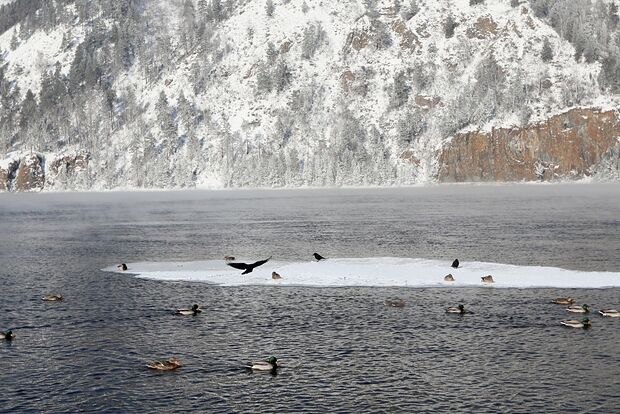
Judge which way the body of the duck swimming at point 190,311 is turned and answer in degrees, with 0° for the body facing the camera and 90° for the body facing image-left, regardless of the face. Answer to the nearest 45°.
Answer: approximately 270°

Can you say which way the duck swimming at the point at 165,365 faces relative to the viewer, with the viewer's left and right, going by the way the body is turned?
facing to the right of the viewer

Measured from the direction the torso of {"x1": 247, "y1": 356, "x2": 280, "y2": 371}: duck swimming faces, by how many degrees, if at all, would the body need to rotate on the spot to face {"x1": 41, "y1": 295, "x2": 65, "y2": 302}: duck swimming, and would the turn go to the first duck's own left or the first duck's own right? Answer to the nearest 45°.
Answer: approximately 135° to the first duck's own left

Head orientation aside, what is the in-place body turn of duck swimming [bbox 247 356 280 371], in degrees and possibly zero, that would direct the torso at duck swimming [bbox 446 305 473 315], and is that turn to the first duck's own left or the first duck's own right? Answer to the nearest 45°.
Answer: approximately 45° to the first duck's own left

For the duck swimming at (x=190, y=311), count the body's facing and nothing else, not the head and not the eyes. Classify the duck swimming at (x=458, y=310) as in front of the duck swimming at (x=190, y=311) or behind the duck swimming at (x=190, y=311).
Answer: in front

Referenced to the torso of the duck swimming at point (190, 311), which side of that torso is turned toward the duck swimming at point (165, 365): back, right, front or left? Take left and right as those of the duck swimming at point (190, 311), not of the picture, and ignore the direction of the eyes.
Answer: right

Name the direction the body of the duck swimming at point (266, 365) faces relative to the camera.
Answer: to the viewer's right

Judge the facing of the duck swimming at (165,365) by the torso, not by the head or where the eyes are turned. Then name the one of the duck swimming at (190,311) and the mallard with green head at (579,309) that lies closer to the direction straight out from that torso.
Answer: the mallard with green head
